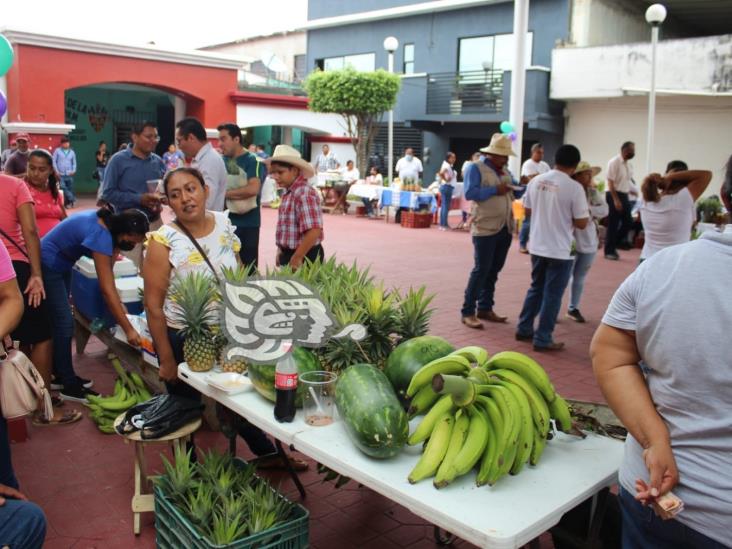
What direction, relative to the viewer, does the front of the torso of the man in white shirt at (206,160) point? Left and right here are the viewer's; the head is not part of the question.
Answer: facing to the left of the viewer

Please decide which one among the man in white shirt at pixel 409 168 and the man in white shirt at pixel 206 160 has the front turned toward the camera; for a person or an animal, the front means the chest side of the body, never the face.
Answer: the man in white shirt at pixel 409 168

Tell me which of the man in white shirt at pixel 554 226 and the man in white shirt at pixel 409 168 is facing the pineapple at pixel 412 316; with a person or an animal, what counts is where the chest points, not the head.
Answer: the man in white shirt at pixel 409 168

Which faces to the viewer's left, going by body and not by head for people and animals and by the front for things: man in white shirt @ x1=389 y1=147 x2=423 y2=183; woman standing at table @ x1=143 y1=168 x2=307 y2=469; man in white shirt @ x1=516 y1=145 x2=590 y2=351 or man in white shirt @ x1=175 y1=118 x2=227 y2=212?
man in white shirt @ x1=175 y1=118 x2=227 y2=212

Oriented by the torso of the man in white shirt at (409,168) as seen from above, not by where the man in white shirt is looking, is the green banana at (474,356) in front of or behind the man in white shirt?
in front

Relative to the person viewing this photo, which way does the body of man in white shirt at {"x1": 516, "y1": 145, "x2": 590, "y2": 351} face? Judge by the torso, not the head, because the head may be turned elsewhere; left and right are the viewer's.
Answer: facing away from the viewer and to the right of the viewer

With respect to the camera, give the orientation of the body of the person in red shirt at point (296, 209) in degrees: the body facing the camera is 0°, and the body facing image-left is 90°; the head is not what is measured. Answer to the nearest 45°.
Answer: approximately 45°

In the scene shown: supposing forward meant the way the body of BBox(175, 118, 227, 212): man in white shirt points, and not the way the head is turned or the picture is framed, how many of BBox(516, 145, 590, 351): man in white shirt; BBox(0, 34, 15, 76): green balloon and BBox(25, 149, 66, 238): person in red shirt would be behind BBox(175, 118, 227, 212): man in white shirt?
1

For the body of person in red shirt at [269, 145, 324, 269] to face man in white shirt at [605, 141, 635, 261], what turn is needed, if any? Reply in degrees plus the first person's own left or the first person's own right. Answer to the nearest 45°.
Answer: approximately 180°

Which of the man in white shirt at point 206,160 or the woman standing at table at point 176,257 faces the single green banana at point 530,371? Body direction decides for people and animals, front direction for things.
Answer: the woman standing at table

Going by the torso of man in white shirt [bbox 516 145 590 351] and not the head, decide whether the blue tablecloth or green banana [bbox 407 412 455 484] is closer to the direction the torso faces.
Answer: the blue tablecloth

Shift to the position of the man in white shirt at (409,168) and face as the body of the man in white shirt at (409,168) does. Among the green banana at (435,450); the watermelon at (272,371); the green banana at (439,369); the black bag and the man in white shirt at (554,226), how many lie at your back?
0

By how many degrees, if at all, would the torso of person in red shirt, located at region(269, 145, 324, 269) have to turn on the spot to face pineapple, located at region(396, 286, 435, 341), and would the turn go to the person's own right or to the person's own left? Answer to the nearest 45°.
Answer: approximately 45° to the person's own left

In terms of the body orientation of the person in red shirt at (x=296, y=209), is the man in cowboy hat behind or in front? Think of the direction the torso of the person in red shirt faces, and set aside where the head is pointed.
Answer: behind

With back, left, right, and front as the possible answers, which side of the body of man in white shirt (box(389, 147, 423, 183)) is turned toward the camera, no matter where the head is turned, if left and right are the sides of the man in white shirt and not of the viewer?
front

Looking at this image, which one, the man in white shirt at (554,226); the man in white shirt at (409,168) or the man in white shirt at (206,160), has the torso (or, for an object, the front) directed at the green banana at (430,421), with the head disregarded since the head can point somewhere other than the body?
the man in white shirt at (409,168)
